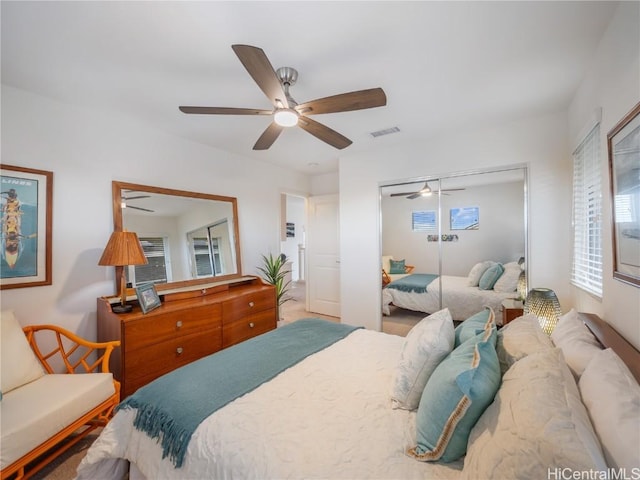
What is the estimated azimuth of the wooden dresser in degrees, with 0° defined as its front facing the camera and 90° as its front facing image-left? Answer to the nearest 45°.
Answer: approximately 315°

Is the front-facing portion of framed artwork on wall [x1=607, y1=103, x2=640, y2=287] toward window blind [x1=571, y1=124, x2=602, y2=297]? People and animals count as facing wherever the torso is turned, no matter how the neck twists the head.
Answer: no

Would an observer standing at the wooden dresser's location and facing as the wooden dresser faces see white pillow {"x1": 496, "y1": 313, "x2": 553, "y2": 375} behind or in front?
in front

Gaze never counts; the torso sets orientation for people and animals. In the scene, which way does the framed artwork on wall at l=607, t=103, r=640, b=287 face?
to the viewer's left

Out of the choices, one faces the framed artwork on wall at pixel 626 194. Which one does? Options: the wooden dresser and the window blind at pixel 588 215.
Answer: the wooden dresser

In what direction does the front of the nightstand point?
to the viewer's left

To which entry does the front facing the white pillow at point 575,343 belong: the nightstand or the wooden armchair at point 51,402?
the wooden armchair

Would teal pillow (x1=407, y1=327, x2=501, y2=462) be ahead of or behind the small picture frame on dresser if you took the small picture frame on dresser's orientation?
ahead

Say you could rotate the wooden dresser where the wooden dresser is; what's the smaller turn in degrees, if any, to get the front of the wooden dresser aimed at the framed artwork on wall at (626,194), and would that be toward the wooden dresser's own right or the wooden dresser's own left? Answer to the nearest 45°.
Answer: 0° — it already faces it

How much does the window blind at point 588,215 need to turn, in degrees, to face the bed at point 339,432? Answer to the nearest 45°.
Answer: approximately 90° to its left

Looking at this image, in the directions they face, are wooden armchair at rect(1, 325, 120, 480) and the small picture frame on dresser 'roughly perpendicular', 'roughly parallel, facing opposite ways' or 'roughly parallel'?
roughly parallel

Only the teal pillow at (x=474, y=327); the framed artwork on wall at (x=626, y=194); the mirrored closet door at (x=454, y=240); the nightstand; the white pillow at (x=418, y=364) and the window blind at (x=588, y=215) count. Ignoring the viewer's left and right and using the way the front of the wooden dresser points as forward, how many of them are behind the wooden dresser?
0

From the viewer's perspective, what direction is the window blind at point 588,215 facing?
to the viewer's left

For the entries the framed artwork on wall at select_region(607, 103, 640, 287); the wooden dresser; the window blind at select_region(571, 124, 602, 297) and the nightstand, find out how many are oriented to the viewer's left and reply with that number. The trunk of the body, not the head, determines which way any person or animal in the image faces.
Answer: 3

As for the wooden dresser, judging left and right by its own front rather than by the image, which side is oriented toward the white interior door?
left

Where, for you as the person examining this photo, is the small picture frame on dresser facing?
facing the viewer and to the right of the viewer
